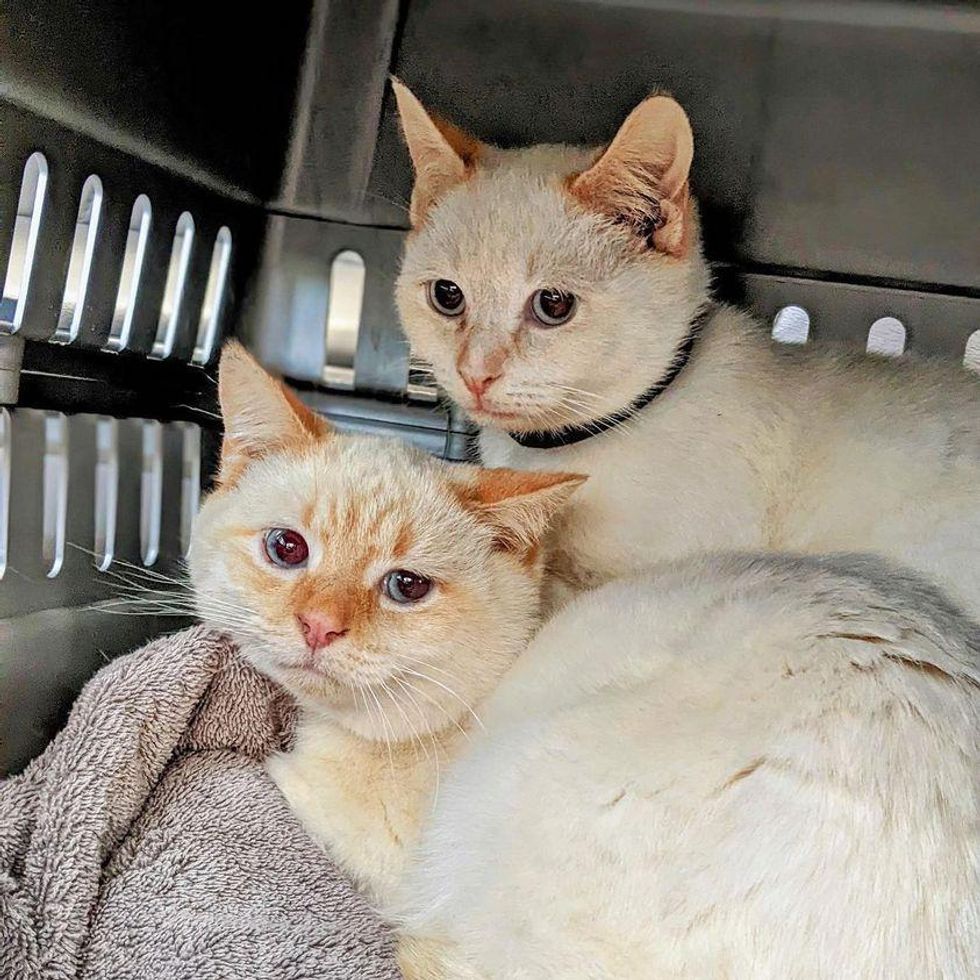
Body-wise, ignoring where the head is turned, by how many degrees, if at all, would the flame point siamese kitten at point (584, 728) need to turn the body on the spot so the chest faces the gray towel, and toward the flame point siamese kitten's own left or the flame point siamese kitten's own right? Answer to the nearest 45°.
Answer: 0° — it already faces it

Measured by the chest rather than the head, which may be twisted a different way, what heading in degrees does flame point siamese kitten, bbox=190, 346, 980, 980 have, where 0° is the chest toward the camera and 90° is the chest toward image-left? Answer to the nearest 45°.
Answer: approximately 90°
